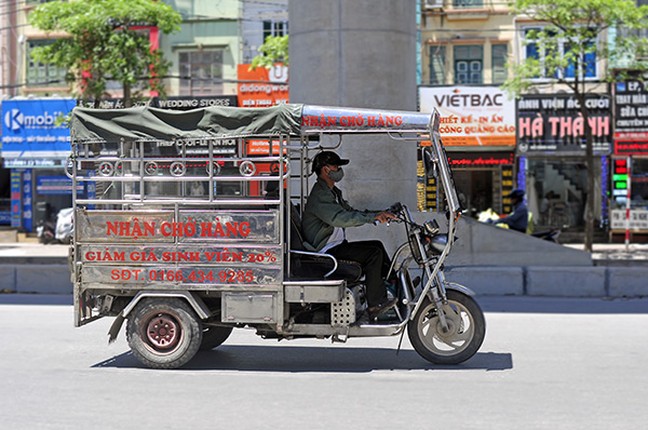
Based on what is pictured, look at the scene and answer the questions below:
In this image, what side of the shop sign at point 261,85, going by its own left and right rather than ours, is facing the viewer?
front

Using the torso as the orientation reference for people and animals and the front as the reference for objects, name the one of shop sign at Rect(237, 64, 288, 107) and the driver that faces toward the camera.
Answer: the shop sign

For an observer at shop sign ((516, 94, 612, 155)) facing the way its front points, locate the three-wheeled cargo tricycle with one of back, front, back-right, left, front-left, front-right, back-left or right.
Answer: front

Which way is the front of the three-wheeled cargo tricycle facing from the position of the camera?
facing to the right of the viewer

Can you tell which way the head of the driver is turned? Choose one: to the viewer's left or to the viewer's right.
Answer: to the viewer's right

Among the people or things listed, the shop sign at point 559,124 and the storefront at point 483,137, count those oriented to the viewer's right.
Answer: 0

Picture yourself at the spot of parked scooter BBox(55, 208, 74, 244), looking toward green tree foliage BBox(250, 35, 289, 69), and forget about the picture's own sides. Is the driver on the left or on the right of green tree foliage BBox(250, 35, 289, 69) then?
right

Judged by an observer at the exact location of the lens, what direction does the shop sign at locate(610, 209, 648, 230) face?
facing the viewer

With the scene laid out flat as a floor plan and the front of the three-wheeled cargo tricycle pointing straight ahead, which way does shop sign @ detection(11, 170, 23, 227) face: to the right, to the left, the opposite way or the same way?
to the right

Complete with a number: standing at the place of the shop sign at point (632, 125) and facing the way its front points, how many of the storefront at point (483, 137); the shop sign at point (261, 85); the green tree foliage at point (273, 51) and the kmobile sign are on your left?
0

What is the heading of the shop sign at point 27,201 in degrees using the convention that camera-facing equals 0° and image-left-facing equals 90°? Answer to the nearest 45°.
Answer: approximately 0°

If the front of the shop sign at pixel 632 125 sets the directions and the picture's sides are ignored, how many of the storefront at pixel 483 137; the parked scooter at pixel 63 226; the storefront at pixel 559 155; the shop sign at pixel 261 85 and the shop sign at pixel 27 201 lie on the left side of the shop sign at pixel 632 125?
0

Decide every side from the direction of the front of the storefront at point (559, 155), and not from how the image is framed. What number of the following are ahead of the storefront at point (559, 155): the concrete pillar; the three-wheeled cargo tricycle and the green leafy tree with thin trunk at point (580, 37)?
3

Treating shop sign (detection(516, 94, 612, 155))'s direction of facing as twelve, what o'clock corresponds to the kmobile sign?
The kmobile sign is roughly at 3 o'clock from the shop sign.

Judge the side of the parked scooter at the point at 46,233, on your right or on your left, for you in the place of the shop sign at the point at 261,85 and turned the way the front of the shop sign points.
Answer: on your right

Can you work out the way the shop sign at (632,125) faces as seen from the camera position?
facing the viewer
